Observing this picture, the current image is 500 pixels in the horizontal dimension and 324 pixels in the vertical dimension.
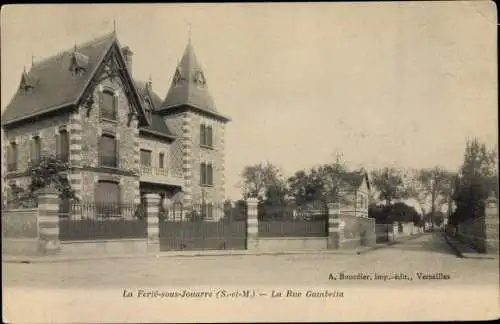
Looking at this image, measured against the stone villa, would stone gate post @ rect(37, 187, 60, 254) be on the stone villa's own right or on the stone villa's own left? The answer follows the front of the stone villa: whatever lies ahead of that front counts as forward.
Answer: on the stone villa's own right

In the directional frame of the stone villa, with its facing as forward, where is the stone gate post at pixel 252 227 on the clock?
The stone gate post is roughly at 11 o'clock from the stone villa.

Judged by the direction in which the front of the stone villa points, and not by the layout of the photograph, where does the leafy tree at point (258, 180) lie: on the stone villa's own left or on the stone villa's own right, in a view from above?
on the stone villa's own left

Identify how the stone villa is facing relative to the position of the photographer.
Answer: facing the viewer and to the right of the viewer

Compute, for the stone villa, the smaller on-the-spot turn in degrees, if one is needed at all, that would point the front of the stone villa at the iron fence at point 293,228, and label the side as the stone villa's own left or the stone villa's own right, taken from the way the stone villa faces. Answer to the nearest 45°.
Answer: approximately 45° to the stone villa's own left

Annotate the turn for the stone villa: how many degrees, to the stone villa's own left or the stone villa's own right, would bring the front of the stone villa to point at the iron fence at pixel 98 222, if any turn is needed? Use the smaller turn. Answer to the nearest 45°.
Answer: approximately 45° to the stone villa's own right

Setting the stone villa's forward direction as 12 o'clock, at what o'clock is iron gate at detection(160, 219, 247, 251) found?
The iron gate is roughly at 11 o'clock from the stone villa.
